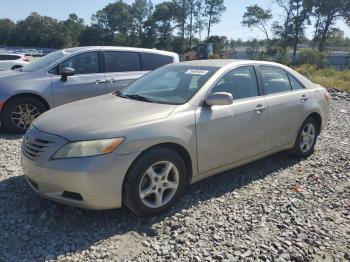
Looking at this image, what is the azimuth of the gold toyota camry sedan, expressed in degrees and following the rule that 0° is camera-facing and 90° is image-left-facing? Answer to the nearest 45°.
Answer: approximately 45°

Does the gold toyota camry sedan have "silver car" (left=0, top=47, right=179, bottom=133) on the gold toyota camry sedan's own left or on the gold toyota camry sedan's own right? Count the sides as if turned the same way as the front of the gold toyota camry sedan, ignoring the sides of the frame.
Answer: on the gold toyota camry sedan's own right

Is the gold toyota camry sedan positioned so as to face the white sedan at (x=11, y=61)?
no
